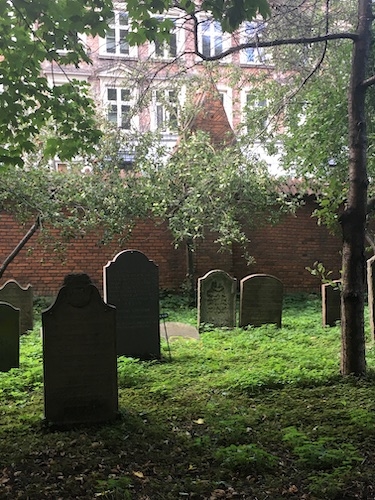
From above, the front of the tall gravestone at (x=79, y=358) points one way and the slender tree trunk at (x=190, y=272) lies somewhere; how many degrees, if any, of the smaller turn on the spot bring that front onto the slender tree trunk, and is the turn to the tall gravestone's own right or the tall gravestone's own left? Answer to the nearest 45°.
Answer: approximately 180°

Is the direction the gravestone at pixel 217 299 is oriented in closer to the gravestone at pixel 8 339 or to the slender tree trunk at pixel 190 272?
the gravestone

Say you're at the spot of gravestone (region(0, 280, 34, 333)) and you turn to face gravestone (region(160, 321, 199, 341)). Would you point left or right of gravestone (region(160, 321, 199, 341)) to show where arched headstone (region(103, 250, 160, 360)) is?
right

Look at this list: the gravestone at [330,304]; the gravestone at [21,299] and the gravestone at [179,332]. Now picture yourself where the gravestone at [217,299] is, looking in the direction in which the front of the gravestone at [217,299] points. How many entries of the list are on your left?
1

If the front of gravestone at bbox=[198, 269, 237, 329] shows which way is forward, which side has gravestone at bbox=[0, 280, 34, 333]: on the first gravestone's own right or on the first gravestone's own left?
on the first gravestone's own right

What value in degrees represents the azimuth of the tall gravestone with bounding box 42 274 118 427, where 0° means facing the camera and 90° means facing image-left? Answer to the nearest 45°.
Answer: approximately 0°

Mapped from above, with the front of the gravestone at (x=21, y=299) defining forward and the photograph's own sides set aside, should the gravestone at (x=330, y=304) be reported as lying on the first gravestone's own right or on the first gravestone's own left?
on the first gravestone's own left

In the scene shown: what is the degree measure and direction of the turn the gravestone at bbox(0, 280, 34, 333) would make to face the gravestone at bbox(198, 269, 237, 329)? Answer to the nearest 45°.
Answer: approximately 90° to its left
